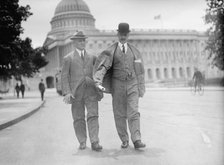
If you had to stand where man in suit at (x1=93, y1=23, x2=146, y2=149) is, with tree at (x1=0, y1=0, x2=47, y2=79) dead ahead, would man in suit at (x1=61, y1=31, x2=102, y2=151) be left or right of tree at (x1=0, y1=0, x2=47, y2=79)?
left

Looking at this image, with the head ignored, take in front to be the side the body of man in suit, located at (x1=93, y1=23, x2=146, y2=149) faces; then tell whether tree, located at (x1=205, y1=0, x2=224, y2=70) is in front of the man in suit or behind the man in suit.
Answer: behind

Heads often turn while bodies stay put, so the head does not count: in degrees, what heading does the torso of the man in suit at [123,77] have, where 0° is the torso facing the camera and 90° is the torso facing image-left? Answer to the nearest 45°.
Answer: approximately 0°

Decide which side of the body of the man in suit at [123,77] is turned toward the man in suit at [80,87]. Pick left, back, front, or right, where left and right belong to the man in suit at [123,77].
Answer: right
